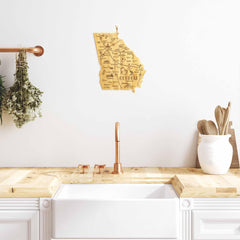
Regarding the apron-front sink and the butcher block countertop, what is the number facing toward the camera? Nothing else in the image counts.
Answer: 2

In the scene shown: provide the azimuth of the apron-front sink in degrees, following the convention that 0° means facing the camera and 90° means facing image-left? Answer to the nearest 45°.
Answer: approximately 0°

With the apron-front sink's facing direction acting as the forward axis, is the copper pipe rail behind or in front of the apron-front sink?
behind

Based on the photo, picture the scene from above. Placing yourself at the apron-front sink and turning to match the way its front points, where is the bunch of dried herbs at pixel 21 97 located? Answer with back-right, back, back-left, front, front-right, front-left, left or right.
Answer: back-right
